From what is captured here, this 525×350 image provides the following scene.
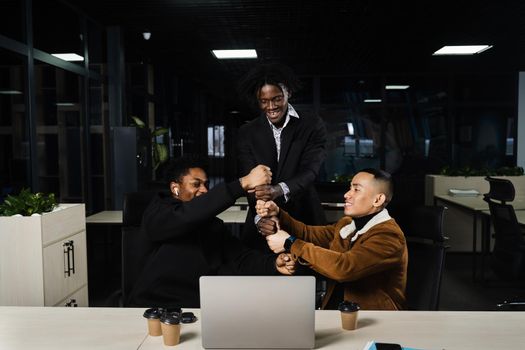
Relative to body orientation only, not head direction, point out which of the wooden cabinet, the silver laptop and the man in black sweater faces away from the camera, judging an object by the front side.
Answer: the silver laptop

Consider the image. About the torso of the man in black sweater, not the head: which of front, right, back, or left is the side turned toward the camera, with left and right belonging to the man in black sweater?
right

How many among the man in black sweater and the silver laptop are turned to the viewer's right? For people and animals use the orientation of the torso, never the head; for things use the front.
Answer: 1

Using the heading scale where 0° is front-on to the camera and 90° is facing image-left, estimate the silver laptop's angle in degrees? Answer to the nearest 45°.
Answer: approximately 180°

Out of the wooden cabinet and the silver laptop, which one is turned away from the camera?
the silver laptop

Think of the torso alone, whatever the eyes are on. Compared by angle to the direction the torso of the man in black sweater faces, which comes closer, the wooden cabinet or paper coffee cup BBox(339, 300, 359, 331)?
the paper coffee cup

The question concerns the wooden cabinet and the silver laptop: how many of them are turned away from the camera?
1

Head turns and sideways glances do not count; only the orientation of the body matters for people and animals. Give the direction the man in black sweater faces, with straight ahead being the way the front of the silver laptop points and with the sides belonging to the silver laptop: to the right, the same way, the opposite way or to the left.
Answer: to the right

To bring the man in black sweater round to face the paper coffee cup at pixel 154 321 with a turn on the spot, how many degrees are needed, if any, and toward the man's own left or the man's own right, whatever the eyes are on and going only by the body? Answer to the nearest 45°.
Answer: approximately 90° to the man's own right
